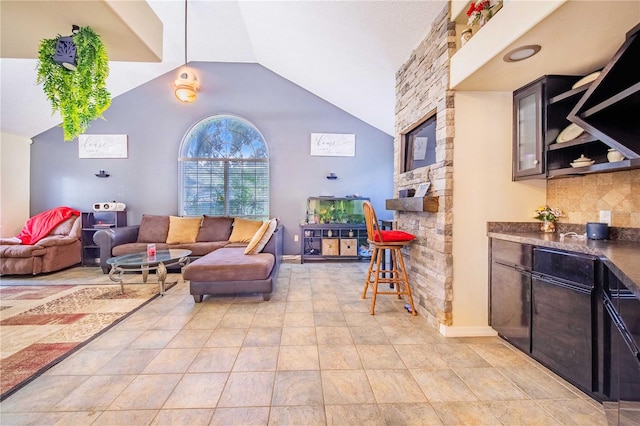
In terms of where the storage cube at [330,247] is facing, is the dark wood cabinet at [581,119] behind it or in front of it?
in front

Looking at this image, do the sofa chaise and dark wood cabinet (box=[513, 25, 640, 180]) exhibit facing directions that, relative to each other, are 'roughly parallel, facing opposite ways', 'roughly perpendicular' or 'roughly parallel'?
roughly perpendicular

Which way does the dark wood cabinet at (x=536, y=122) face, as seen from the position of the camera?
facing the viewer and to the left of the viewer

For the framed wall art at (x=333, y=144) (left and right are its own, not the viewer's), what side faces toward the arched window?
right

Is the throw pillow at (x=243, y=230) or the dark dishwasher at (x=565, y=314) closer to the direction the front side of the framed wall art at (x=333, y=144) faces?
the dark dishwasher

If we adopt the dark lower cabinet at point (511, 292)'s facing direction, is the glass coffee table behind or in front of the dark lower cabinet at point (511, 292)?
in front

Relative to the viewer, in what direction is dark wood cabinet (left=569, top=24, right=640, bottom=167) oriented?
to the viewer's left

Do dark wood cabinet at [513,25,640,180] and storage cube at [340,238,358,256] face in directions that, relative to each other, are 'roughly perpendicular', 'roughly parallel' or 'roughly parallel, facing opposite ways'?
roughly perpendicular

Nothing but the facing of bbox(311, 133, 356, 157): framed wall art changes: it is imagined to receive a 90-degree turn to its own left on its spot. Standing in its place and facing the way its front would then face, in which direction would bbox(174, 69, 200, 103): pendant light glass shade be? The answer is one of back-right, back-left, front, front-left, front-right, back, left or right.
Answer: back-right

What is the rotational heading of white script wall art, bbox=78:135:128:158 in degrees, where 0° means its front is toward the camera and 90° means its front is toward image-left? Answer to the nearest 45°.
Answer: approximately 0°
